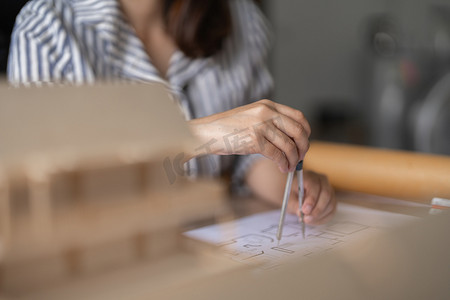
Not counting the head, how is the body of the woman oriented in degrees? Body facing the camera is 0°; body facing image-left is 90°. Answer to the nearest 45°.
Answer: approximately 315°
